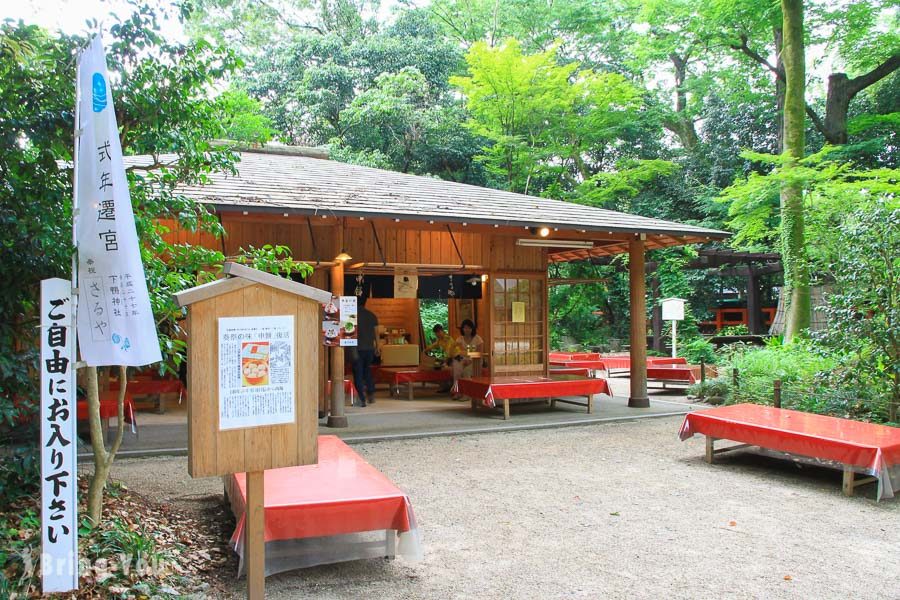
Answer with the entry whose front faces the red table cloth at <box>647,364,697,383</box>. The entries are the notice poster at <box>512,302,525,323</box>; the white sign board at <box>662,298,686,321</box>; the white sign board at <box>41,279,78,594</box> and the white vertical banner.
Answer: the white sign board at <box>662,298,686,321</box>

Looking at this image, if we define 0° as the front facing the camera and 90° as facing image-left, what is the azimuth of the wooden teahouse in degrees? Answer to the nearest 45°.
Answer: approximately 0°

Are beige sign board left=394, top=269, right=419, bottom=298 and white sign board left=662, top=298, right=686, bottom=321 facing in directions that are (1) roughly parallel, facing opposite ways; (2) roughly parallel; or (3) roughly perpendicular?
roughly parallel

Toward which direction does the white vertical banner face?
toward the camera

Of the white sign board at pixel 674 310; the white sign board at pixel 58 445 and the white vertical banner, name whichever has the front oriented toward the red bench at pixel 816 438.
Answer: the white sign board at pixel 674 310

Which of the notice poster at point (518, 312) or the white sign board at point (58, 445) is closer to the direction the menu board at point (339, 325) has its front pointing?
the white sign board

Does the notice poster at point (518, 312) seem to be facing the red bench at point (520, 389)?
yes

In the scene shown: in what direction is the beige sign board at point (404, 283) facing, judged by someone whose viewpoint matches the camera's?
facing the viewer

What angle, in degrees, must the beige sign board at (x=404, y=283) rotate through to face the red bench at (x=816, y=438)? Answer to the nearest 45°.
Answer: approximately 45° to its left

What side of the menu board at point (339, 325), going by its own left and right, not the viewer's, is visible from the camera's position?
front

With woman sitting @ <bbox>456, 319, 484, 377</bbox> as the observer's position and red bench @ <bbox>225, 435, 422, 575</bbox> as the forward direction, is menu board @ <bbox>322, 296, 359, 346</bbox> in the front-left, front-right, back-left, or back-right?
front-right

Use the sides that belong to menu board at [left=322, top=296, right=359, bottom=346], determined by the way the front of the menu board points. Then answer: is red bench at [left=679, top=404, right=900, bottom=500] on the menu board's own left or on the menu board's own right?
on the menu board's own left
